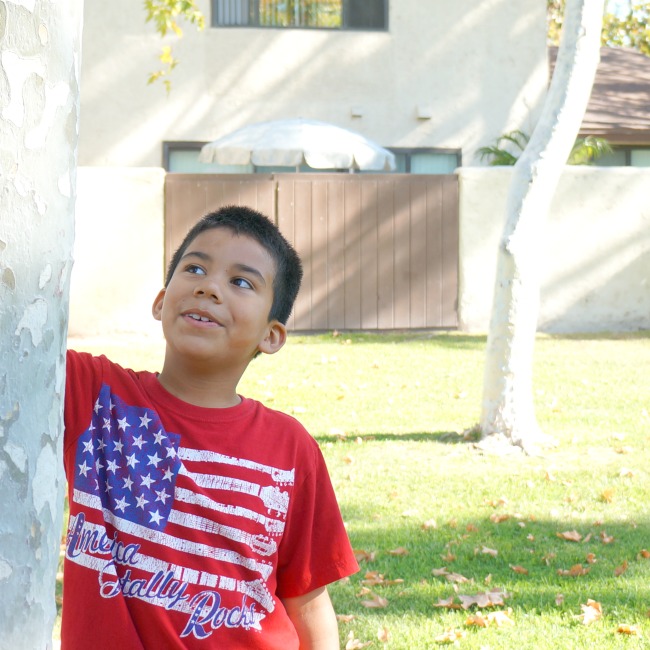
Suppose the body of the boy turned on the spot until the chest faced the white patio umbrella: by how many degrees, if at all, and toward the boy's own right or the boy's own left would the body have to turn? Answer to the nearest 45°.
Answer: approximately 180°

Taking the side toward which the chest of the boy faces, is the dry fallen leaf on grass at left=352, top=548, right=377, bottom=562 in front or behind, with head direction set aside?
behind

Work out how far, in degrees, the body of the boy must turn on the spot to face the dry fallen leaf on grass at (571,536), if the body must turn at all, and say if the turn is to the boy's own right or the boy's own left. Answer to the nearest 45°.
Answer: approximately 135° to the boy's own left

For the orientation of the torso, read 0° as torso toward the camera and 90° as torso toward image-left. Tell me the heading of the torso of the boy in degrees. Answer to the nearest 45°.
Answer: approximately 0°

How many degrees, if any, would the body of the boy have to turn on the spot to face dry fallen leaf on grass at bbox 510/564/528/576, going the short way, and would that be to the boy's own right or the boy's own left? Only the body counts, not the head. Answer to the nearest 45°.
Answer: approximately 135° to the boy's own left

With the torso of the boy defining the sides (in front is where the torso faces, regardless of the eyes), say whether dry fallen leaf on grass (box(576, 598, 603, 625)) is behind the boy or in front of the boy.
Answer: behind

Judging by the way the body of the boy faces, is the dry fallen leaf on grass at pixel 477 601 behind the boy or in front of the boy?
behind

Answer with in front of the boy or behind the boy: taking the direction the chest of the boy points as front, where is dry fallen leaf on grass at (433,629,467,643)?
behind

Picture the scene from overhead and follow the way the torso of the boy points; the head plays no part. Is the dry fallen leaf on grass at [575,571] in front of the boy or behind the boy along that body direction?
behind

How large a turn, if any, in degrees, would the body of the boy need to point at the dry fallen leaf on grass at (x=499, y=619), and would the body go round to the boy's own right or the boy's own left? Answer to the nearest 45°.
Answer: approximately 135° to the boy's own left
